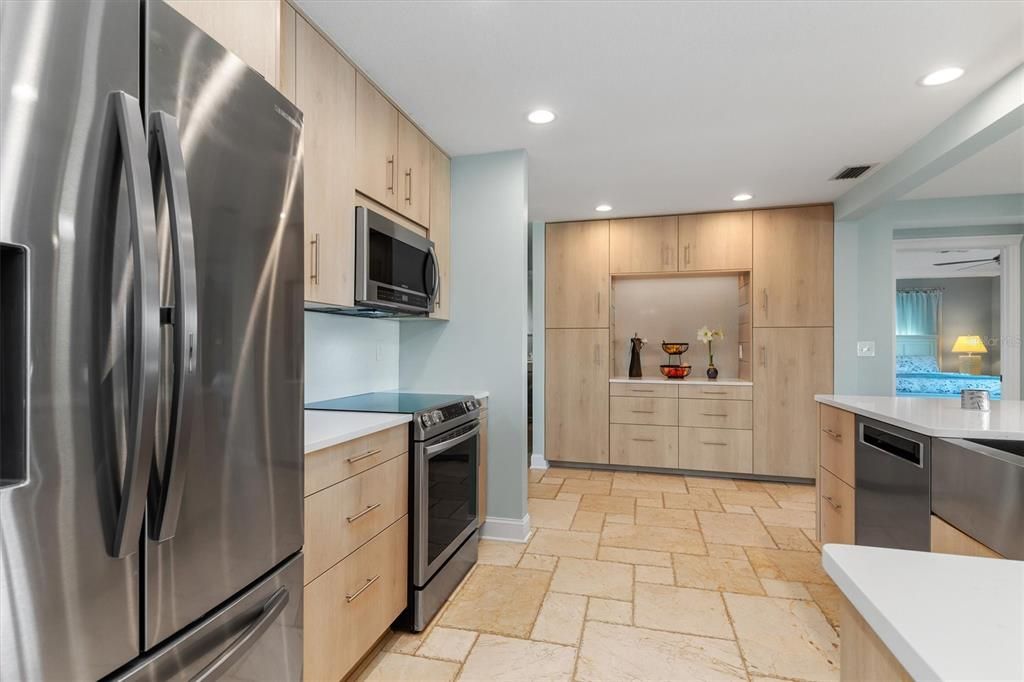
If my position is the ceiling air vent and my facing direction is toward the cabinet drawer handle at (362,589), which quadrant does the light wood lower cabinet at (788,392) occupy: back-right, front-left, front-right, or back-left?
back-right

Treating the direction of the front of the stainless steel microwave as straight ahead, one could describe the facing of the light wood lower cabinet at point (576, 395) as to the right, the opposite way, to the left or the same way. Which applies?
to the right

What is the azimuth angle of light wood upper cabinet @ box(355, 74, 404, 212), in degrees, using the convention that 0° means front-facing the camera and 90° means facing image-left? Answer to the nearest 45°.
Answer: approximately 315°

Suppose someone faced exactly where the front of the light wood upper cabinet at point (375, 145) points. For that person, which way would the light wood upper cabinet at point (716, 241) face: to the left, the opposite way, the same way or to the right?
to the right

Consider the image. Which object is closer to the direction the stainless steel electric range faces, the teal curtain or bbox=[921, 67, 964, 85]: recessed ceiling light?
the recessed ceiling light

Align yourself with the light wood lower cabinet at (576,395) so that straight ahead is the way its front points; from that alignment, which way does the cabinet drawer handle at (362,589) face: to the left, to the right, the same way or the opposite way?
to the left

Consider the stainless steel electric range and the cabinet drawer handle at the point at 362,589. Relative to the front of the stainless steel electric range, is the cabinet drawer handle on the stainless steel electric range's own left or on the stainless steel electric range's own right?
on the stainless steel electric range's own right

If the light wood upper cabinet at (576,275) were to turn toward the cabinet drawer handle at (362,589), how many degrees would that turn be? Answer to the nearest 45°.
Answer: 0° — it already faces it

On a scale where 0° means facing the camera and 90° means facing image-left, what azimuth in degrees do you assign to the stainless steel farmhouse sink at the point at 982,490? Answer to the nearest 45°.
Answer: approximately 45°
